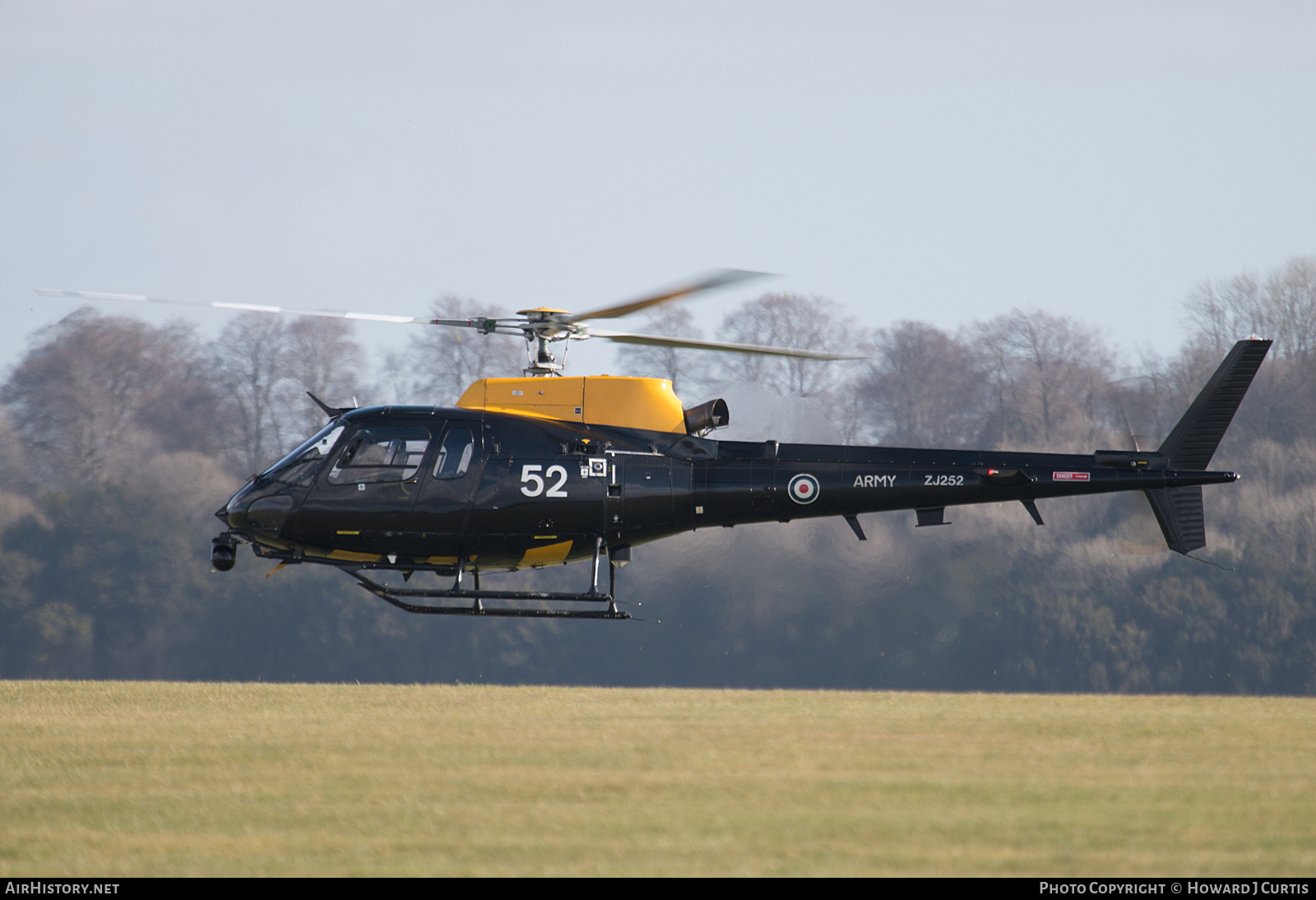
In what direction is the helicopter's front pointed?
to the viewer's left

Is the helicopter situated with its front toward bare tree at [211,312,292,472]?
no

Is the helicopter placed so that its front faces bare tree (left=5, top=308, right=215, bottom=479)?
no

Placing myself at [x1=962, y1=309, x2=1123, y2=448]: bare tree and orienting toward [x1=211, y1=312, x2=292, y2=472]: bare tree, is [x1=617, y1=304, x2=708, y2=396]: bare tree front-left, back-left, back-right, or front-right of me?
front-left
